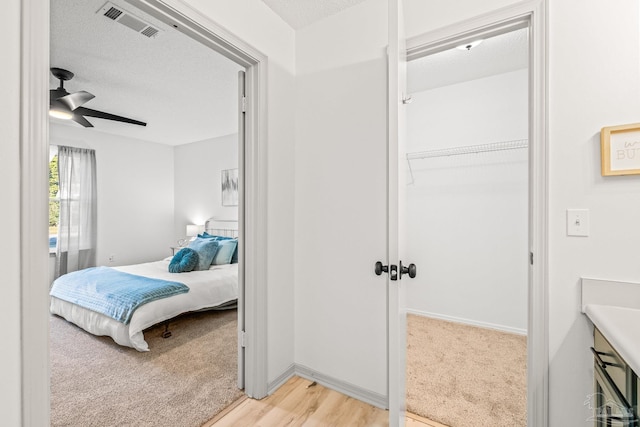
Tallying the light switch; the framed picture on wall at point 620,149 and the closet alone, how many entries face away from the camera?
0

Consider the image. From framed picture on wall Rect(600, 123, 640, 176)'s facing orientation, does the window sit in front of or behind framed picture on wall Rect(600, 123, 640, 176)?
in front

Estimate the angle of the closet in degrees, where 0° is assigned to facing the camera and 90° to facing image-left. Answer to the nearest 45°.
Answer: approximately 45°

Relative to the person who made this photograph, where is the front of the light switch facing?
facing the viewer

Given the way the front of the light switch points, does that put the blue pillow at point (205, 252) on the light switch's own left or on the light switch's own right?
on the light switch's own right

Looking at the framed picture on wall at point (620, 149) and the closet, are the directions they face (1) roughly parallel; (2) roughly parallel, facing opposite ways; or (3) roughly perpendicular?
roughly parallel

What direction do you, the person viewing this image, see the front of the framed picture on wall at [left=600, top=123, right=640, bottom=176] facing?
facing the viewer and to the left of the viewer

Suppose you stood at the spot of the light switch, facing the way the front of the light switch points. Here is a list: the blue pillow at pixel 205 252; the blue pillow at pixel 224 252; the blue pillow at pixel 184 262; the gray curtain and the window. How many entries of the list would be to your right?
5
